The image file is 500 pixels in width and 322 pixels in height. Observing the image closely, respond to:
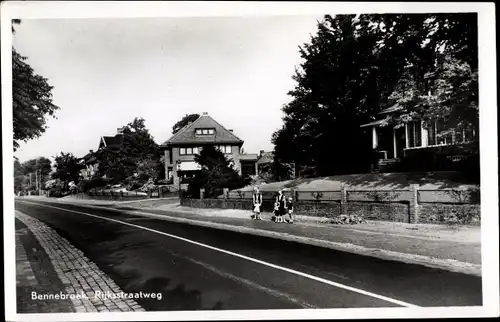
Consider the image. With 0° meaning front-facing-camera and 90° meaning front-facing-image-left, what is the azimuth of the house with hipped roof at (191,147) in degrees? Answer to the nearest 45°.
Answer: approximately 0°

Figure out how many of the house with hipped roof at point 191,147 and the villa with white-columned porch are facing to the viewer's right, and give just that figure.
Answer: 0

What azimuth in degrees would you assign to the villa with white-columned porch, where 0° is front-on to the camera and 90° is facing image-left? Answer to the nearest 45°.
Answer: approximately 45°

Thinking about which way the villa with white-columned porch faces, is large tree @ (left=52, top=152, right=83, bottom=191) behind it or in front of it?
in front
